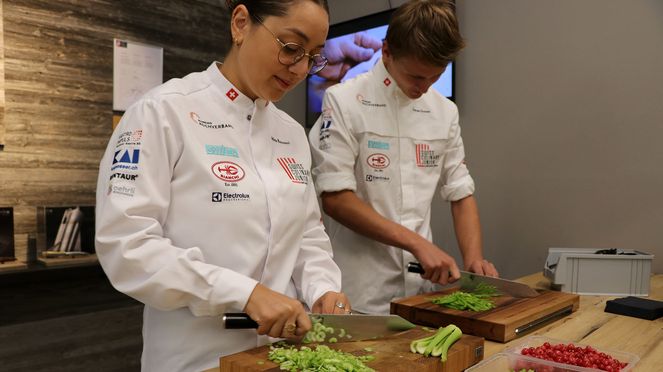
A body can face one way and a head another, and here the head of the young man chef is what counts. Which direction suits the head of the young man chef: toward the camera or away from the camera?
toward the camera

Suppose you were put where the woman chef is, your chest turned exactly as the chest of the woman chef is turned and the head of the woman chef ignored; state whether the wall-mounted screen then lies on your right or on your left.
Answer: on your left

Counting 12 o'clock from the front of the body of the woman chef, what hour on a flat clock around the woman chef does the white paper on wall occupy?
The white paper on wall is roughly at 7 o'clock from the woman chef.

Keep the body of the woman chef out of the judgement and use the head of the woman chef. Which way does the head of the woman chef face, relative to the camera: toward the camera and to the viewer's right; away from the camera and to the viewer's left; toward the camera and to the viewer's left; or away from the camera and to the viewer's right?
toward the camera and to the viewer's right

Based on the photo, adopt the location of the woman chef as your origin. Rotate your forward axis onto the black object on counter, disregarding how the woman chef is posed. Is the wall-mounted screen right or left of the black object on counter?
left

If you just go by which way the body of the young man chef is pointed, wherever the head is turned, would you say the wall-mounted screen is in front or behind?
behind

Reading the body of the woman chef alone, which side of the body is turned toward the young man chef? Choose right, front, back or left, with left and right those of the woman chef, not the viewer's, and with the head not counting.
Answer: left

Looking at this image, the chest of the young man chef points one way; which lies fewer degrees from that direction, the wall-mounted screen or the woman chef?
the woman chef

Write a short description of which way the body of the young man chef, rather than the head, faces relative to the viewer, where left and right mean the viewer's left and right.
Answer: facing the viewer and to the right of the viewer

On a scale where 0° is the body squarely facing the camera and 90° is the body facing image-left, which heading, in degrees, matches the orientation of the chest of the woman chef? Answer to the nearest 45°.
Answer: approximately 315°

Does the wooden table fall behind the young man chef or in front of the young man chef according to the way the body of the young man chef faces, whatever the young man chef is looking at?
in front

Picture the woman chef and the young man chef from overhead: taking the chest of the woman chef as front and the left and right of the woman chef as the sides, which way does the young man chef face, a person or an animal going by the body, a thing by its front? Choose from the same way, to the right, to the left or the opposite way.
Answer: the same way

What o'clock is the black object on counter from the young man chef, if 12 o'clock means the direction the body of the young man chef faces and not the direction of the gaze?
The black object on counter is roughly at 11 o'clock from the young man chef.

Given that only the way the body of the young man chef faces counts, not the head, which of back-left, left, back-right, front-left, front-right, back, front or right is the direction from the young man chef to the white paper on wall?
back
